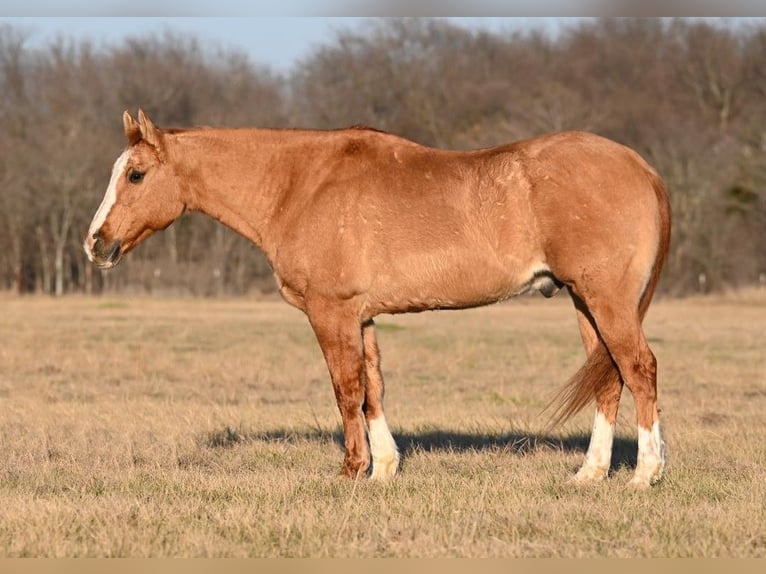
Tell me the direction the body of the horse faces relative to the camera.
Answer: to the viewer's left
